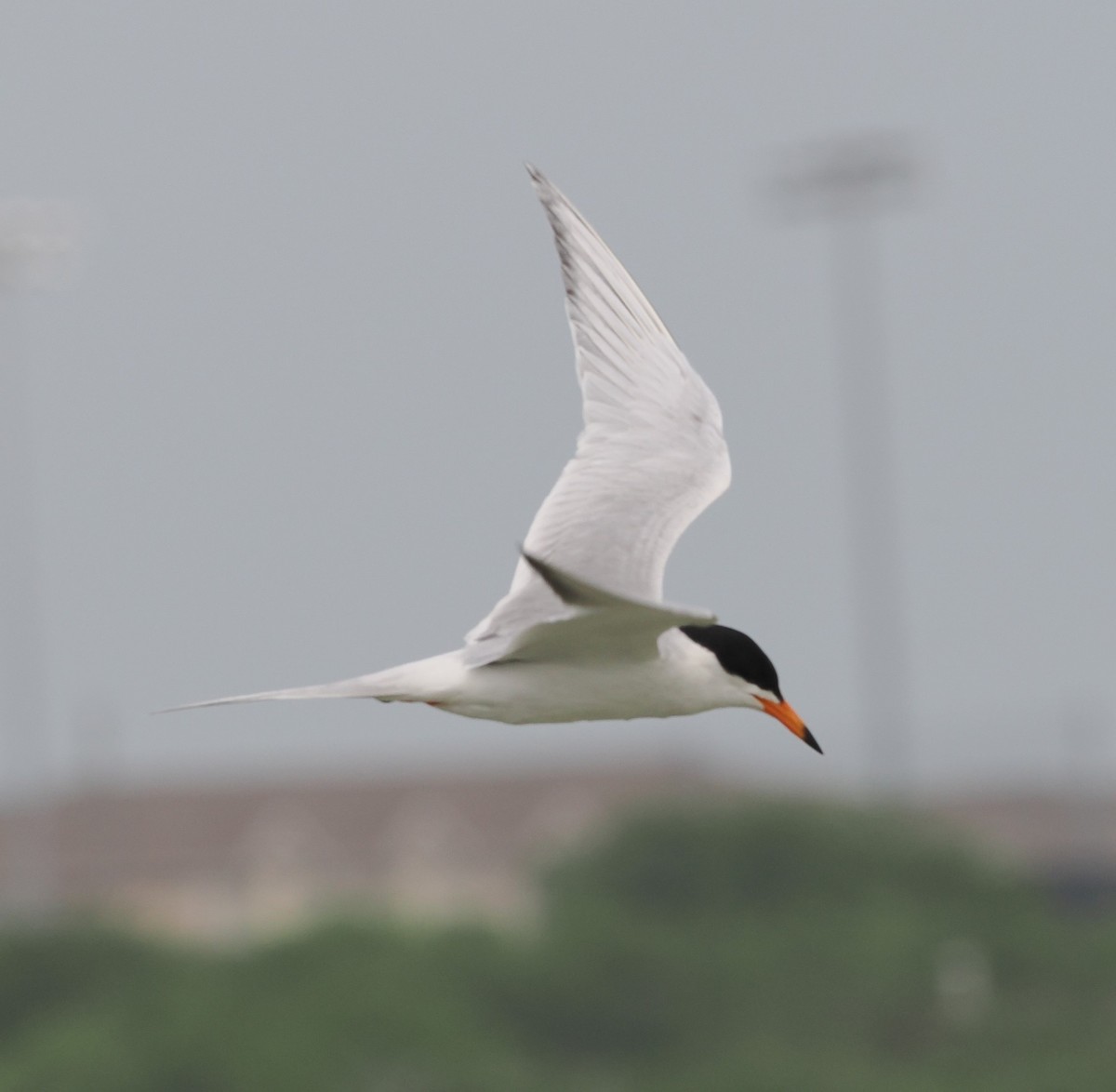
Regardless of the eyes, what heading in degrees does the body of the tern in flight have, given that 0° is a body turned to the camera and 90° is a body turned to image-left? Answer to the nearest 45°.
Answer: approximately 270°
